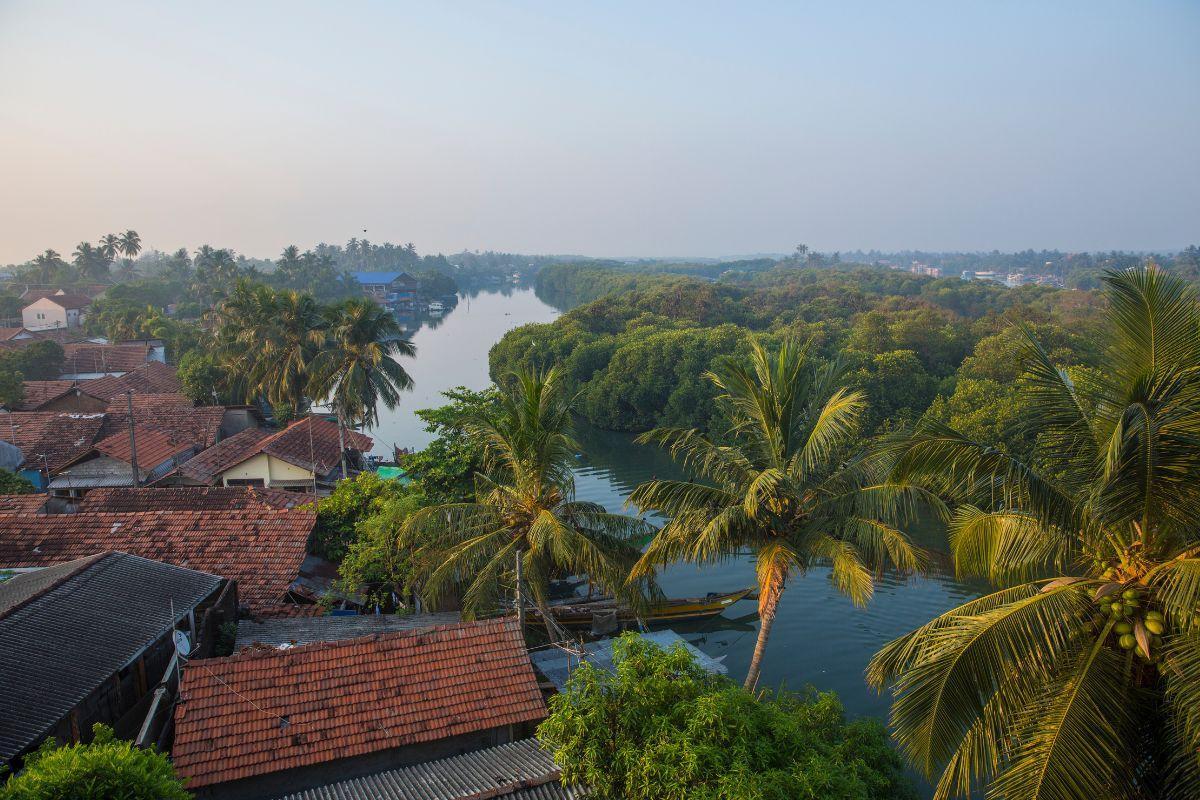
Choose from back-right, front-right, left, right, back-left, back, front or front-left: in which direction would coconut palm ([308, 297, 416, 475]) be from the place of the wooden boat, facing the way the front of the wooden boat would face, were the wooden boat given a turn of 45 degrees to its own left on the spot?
left

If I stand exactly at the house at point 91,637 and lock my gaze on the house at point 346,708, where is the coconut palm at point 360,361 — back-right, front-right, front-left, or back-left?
back-left

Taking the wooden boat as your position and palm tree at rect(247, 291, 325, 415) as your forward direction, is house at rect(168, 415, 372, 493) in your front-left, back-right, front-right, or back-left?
front-left

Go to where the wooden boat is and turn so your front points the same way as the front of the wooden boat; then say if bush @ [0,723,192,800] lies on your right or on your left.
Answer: on your right

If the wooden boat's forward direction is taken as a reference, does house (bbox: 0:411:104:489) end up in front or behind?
behind

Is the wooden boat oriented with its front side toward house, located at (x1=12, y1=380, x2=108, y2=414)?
no

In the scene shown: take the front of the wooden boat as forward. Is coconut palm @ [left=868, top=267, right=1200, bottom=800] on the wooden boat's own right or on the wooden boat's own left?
on the wooden boat's own right

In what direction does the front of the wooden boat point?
to the viewer's right

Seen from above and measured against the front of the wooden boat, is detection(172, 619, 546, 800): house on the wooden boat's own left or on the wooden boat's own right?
on the wooden boat's own right

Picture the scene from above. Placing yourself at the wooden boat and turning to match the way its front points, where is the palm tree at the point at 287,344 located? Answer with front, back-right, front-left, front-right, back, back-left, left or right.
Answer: back-left

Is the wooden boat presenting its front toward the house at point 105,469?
no

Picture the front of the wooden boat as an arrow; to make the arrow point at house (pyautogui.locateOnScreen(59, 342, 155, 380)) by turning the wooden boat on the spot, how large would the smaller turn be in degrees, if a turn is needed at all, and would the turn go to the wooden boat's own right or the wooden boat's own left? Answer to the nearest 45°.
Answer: approximately 135° to the wooden boat's own left

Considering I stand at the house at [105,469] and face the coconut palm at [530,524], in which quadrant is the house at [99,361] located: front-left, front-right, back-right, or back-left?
back-left

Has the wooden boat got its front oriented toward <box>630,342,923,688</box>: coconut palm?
no

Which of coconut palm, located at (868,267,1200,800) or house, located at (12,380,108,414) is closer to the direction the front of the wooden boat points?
the coconut palm
